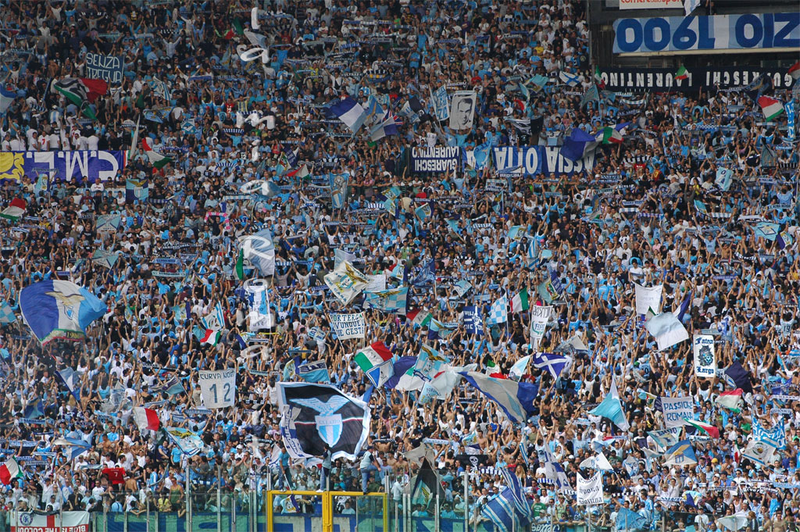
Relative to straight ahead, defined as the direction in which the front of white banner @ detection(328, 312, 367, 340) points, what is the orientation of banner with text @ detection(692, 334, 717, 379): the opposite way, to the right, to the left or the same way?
the same way

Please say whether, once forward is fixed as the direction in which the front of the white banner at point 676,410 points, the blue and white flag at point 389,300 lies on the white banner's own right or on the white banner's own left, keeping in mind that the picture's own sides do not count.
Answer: on the white banner's own right

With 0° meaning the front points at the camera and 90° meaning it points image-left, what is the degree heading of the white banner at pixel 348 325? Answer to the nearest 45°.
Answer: approximately 0°

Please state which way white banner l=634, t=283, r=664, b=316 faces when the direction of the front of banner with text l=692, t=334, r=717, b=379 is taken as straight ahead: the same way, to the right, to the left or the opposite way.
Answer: the same way

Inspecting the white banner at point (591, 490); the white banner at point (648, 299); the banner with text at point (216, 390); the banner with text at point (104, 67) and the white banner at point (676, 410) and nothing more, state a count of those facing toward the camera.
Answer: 5

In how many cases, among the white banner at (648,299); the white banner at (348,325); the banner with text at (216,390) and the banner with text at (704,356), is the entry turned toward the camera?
4

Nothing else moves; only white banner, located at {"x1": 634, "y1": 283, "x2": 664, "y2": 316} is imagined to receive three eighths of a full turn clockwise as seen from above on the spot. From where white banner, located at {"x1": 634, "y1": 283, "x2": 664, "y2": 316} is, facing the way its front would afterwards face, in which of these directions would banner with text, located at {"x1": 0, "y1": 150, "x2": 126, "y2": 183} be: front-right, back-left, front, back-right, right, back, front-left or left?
front-left

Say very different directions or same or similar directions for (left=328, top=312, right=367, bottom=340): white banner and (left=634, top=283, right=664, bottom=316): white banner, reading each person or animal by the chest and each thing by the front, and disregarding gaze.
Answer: same or similar directions

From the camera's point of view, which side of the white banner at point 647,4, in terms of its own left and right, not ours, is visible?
front

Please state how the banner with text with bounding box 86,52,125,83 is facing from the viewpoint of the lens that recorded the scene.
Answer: facing the viewer

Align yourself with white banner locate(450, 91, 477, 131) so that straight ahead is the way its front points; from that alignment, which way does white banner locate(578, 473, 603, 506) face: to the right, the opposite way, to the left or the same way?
the same way

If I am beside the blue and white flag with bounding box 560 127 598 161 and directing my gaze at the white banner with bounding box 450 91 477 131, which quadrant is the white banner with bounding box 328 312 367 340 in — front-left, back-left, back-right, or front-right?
front-left

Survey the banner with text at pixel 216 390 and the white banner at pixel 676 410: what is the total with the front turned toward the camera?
2
